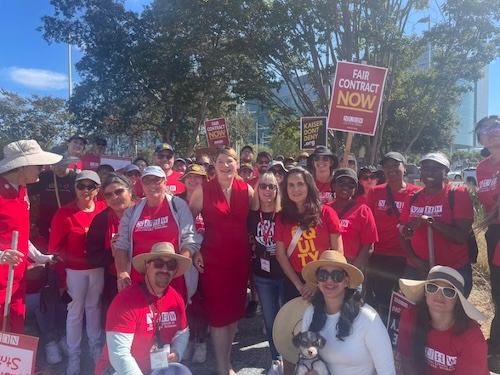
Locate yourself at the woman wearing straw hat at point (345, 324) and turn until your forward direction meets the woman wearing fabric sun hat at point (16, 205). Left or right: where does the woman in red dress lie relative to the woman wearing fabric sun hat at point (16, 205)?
right

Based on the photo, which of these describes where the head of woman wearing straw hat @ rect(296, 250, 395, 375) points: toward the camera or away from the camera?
toward the camera

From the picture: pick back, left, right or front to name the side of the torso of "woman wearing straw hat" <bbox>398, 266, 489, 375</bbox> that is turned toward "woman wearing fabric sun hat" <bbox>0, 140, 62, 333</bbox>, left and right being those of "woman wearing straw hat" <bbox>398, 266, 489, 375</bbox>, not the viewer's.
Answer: right

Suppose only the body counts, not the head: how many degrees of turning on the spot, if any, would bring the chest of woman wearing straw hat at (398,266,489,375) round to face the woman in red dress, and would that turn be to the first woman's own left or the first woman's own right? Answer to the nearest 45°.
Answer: approximately 90° to the first woman's own right

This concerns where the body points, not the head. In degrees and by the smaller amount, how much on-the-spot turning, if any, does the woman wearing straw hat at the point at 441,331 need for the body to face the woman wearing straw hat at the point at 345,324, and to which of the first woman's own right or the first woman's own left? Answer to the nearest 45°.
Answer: approximately 90° to the first woman's own right

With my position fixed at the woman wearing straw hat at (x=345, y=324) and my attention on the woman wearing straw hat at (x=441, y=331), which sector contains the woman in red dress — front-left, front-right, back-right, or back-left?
back-left

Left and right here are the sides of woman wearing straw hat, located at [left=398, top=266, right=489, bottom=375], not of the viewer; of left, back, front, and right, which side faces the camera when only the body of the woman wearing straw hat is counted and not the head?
front
